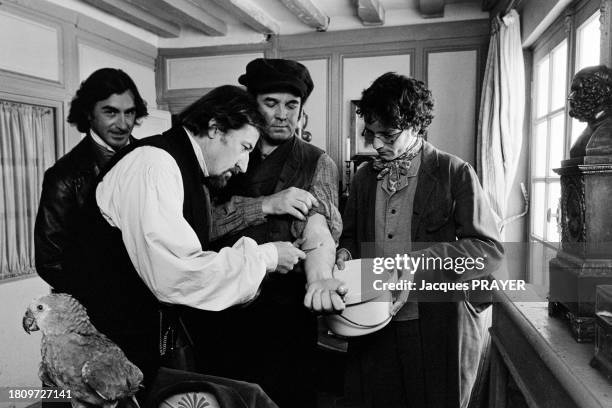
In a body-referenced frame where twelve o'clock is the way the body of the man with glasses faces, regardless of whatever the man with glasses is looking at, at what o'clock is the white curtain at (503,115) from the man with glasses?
The white curtain is roughly at 5 o'clock from the man with glasses.

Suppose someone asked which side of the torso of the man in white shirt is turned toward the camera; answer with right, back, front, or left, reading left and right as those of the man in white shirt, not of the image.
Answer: right

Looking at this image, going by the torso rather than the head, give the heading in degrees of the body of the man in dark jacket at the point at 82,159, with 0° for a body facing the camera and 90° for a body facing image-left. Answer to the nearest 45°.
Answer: approximately 315°

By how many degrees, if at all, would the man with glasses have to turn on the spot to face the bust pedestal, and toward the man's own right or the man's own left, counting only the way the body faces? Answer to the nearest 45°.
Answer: approximately 90° to the man's own left

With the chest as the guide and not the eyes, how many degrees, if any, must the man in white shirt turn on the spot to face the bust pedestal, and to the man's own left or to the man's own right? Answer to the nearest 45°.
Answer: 0° — they already face it

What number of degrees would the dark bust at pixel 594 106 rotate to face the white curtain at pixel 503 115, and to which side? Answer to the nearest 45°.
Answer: approximately 90° to its right

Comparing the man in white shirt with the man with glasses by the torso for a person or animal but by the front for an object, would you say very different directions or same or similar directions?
very different directions

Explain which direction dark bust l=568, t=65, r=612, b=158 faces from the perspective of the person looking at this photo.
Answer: facing to the left of the viewer

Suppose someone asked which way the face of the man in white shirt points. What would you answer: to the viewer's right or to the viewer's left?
to the viewer's right
